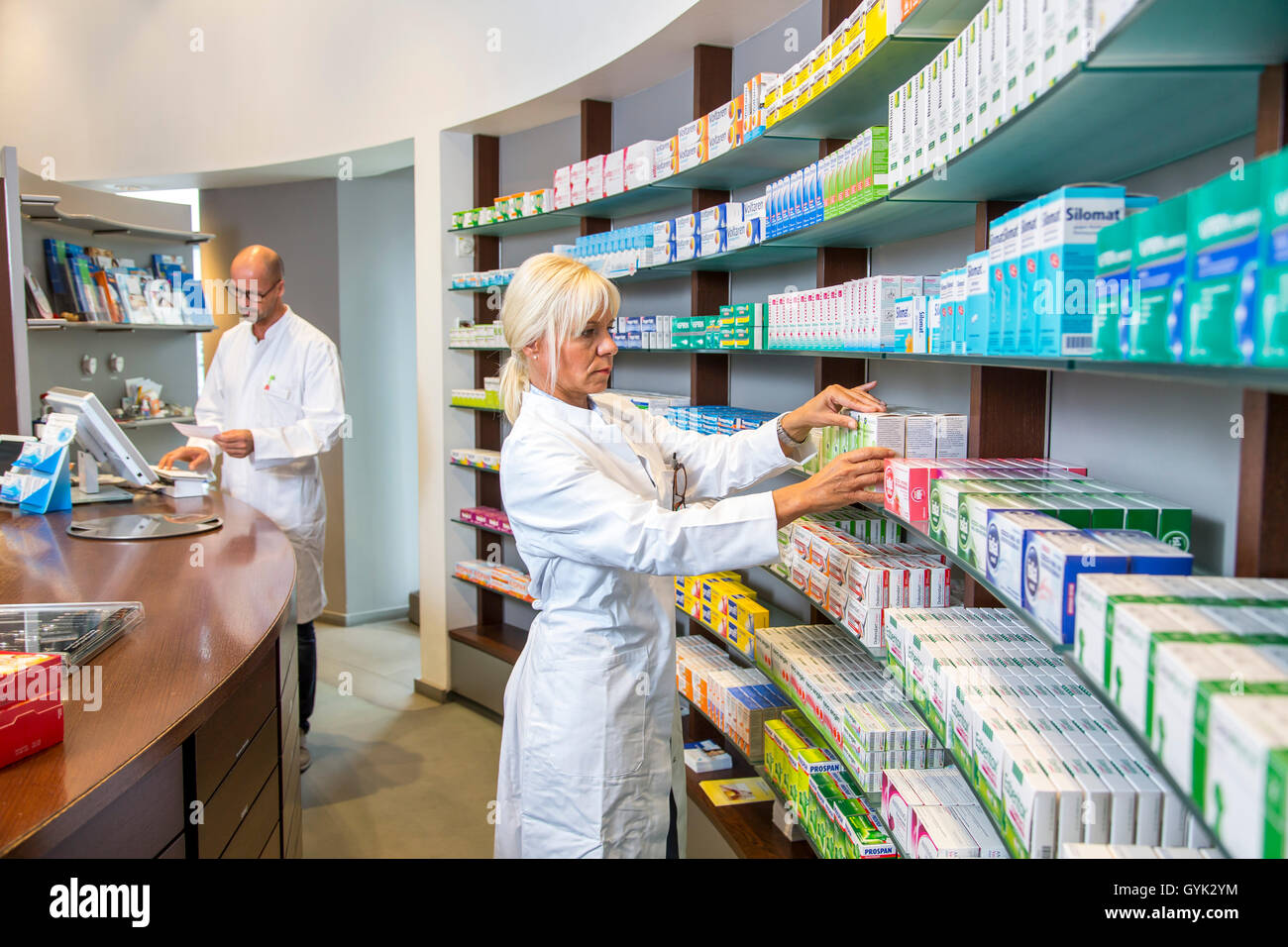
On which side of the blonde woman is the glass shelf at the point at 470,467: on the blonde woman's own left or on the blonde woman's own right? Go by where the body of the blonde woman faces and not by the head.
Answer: on the blonde woman's own left

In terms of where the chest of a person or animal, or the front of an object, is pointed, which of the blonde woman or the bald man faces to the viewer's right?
the blonde woman

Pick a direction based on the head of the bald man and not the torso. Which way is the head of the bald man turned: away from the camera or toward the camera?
toward the camera

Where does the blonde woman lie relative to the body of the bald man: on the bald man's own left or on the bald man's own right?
on the bald man's own left

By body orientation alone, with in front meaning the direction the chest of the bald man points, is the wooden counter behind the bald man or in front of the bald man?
in front

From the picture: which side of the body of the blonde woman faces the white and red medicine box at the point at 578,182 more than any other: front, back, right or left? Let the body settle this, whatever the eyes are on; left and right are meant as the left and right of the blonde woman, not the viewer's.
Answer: left

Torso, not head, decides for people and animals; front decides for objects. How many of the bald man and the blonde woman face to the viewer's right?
1

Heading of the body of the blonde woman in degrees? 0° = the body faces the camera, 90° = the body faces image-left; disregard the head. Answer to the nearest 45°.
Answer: approximately 270°

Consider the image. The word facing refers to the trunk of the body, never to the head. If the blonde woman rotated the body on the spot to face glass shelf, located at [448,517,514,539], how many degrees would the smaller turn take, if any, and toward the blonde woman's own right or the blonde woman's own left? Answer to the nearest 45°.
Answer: approximately 90° to the blonde woman's own left

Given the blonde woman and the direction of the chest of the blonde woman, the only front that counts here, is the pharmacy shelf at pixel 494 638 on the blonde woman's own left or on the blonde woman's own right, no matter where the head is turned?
on the blonde woman's own left

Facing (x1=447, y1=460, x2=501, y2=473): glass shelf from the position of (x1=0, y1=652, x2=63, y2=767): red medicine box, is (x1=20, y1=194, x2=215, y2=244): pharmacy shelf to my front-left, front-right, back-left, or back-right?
front-left

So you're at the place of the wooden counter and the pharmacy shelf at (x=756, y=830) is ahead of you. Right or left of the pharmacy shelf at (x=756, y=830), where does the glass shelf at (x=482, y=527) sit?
left

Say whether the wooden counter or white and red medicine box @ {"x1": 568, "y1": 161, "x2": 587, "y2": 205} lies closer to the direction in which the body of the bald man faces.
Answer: the wooden counter

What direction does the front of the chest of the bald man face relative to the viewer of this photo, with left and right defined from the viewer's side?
facing the viewer and to the left of the viewer
